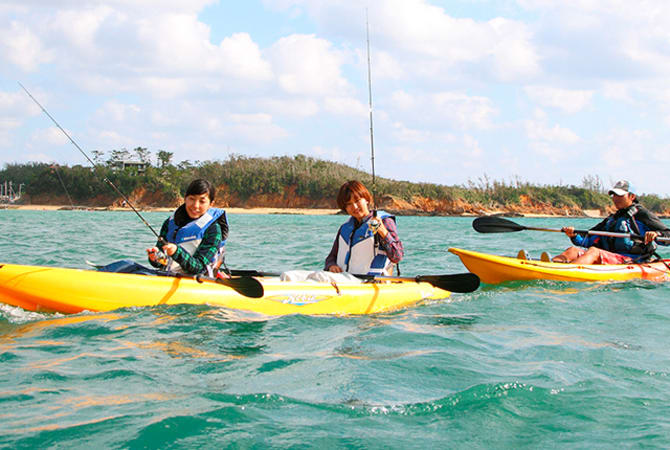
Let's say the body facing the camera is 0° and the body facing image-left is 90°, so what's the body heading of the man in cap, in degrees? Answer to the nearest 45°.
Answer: approximately 45°

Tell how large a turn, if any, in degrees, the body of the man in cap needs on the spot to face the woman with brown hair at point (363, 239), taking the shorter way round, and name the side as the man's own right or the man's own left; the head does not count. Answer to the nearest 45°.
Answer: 0° — they already face them

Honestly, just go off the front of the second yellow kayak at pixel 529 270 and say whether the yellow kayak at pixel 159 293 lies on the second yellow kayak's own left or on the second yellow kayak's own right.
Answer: on the second yellow kayak's own left

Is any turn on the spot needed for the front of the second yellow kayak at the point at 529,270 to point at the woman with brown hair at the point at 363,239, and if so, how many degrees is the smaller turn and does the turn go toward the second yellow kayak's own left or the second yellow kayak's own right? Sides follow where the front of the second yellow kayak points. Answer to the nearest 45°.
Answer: approximately 45° to the second yellow kayak's own left

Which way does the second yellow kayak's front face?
to the viewer's left
